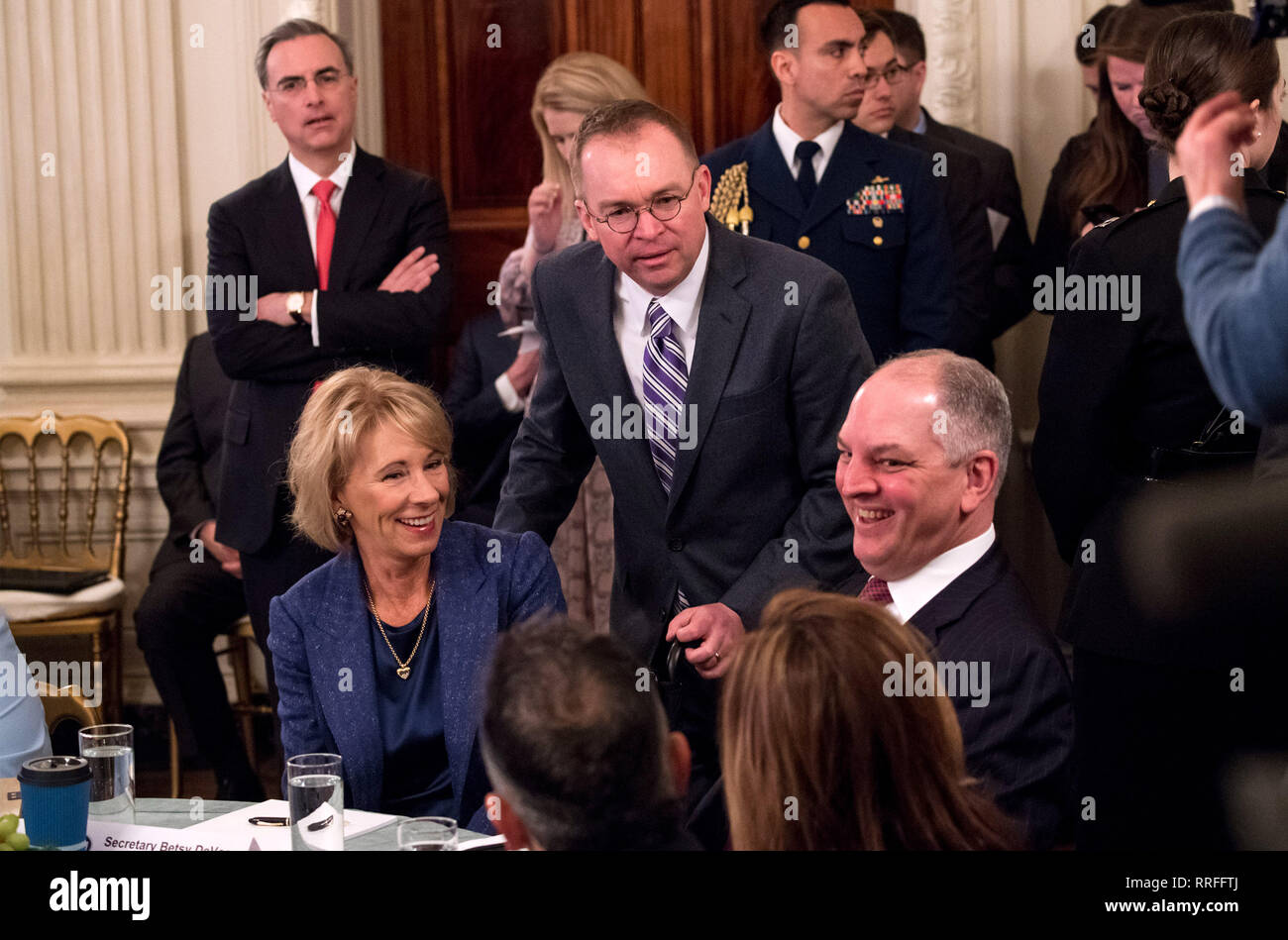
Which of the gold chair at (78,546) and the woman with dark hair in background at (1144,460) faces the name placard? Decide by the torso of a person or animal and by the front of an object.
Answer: the gold chair

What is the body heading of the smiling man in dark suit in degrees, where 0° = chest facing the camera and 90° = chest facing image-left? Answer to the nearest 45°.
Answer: approximately 45°

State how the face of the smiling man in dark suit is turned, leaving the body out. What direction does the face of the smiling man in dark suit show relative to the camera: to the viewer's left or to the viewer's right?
to the viewer's left

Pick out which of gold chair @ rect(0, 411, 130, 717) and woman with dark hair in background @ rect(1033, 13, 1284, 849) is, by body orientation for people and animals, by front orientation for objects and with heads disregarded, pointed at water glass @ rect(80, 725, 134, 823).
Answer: the gold chair

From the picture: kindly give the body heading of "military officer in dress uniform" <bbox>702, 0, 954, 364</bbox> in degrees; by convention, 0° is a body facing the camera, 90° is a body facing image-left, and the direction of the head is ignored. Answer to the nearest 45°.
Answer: approximately 0°

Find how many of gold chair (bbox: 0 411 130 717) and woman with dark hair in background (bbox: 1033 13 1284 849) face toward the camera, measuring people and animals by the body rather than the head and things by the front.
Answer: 1

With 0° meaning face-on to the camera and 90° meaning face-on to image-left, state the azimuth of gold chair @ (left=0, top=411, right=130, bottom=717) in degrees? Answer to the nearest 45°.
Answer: approximately 0°

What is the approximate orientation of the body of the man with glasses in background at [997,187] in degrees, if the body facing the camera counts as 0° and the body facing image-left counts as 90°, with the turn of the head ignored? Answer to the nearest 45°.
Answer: approximately 45°

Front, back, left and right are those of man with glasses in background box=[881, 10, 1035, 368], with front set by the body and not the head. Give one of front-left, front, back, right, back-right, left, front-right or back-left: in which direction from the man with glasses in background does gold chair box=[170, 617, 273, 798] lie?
front-right
